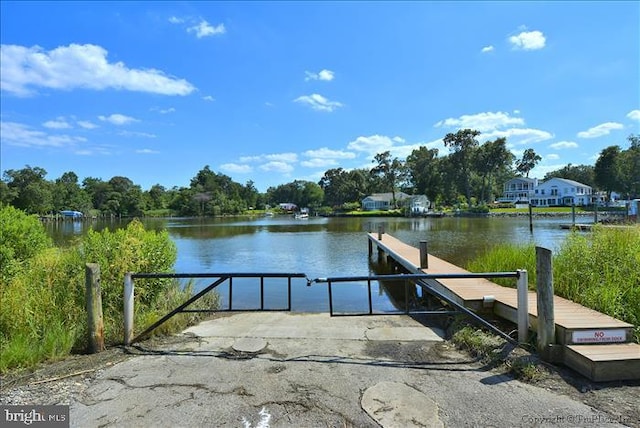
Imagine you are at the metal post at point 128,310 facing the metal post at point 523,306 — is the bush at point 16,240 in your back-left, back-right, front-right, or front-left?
back-left

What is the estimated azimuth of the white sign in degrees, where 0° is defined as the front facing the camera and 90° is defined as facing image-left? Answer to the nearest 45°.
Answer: approximately 0°

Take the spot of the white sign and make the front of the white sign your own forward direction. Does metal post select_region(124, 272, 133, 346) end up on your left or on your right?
on your right

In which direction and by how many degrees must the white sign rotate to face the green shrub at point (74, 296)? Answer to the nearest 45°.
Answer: approximately 90° to its right

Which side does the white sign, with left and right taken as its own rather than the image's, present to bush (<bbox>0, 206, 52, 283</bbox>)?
right

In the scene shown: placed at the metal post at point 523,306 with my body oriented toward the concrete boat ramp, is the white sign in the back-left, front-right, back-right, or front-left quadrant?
back-left

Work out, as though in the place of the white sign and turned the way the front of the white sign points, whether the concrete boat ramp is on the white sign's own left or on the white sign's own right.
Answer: on the white sign's own right

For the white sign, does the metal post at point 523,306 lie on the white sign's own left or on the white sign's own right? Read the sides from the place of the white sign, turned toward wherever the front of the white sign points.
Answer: on the white sign's own right
